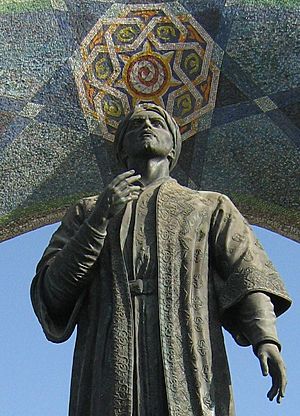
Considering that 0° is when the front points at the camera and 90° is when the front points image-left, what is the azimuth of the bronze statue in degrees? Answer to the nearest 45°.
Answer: approximately 0°
